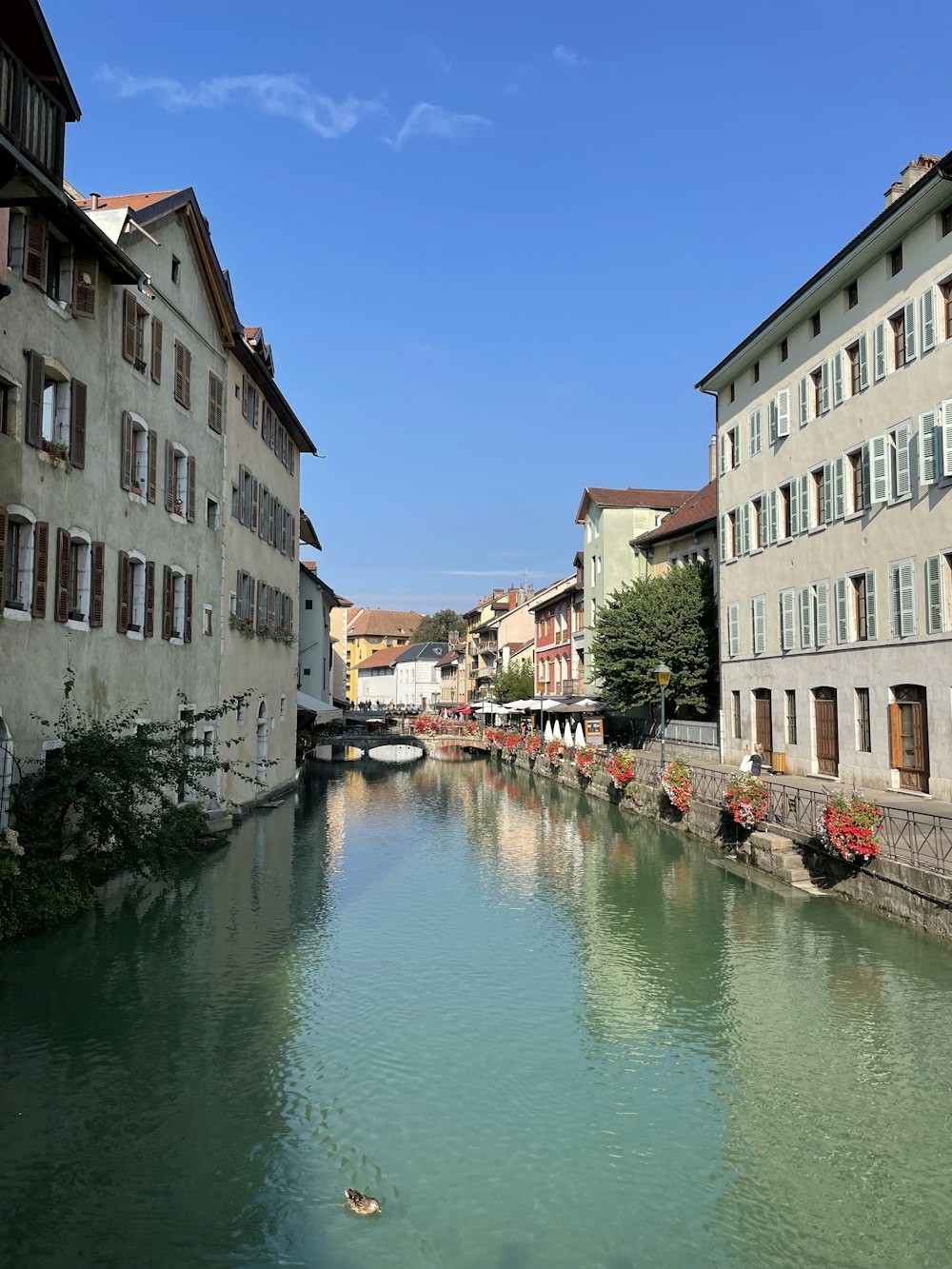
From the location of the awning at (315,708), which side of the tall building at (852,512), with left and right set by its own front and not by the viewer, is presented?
right

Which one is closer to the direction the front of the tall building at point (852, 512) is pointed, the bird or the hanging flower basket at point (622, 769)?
the bird

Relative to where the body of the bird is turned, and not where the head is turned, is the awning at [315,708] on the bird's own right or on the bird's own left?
on the bird's own left

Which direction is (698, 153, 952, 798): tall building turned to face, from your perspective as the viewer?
facing the viewer and to the left of the viewer

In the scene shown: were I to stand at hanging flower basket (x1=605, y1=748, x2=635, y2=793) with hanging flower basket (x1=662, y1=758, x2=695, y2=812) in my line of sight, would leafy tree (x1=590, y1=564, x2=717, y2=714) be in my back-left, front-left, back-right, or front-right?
back-left

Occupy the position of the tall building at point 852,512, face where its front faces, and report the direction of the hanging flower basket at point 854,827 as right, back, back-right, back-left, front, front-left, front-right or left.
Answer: front-left

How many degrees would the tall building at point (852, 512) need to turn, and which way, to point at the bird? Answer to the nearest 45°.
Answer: approximately 45° to its left
